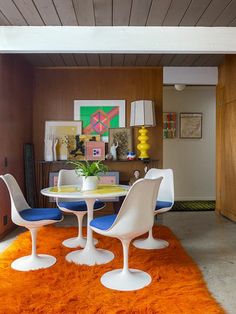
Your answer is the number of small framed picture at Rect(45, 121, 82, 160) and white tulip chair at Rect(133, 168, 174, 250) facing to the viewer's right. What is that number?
0

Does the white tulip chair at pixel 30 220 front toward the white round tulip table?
yes

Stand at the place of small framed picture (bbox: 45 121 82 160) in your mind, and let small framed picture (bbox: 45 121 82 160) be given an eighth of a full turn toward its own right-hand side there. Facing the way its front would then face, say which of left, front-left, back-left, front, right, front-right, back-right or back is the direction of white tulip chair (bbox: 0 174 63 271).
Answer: front-left

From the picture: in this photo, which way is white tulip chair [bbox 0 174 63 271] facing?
to the viewer's right

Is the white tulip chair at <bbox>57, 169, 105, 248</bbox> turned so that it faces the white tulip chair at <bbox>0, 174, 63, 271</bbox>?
no

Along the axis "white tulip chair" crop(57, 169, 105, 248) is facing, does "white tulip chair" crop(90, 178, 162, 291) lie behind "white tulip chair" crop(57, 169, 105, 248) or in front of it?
in front

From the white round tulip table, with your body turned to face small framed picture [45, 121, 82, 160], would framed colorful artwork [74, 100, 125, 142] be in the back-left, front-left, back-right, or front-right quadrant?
front-right

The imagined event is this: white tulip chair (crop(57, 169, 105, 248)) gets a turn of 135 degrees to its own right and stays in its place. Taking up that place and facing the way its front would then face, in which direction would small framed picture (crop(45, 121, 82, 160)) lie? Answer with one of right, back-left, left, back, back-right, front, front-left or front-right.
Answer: right

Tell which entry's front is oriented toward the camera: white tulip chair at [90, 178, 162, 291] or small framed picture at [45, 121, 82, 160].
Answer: the small framed picture

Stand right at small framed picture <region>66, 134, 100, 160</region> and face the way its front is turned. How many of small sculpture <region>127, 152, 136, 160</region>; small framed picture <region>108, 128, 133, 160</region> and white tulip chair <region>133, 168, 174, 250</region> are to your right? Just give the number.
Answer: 0

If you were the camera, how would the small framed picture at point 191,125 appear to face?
facing the viewer

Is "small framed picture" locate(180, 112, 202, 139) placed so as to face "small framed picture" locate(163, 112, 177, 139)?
no

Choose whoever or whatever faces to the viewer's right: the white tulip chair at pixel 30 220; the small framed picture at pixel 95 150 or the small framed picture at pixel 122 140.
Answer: the white tulip chair

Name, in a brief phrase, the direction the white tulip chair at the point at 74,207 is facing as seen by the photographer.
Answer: facing the viewer and to the right of the viewer

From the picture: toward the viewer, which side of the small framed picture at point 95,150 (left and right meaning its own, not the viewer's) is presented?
front

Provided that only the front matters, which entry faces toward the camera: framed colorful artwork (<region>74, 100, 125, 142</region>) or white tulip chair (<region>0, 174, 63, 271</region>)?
the framed colorful artwork

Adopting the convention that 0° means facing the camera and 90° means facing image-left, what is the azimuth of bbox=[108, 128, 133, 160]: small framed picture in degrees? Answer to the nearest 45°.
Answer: approximately 0°

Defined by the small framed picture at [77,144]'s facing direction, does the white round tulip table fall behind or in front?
in front

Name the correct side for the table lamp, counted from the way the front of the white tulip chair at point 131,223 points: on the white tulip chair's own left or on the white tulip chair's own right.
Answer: on the white tulip chair's own right

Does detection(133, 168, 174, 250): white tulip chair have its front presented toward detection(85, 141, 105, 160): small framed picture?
no

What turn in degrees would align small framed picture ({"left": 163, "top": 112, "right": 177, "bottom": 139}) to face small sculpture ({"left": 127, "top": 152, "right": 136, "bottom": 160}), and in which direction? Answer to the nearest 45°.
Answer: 0° — it already faces it

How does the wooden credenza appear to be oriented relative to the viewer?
toward the camera
